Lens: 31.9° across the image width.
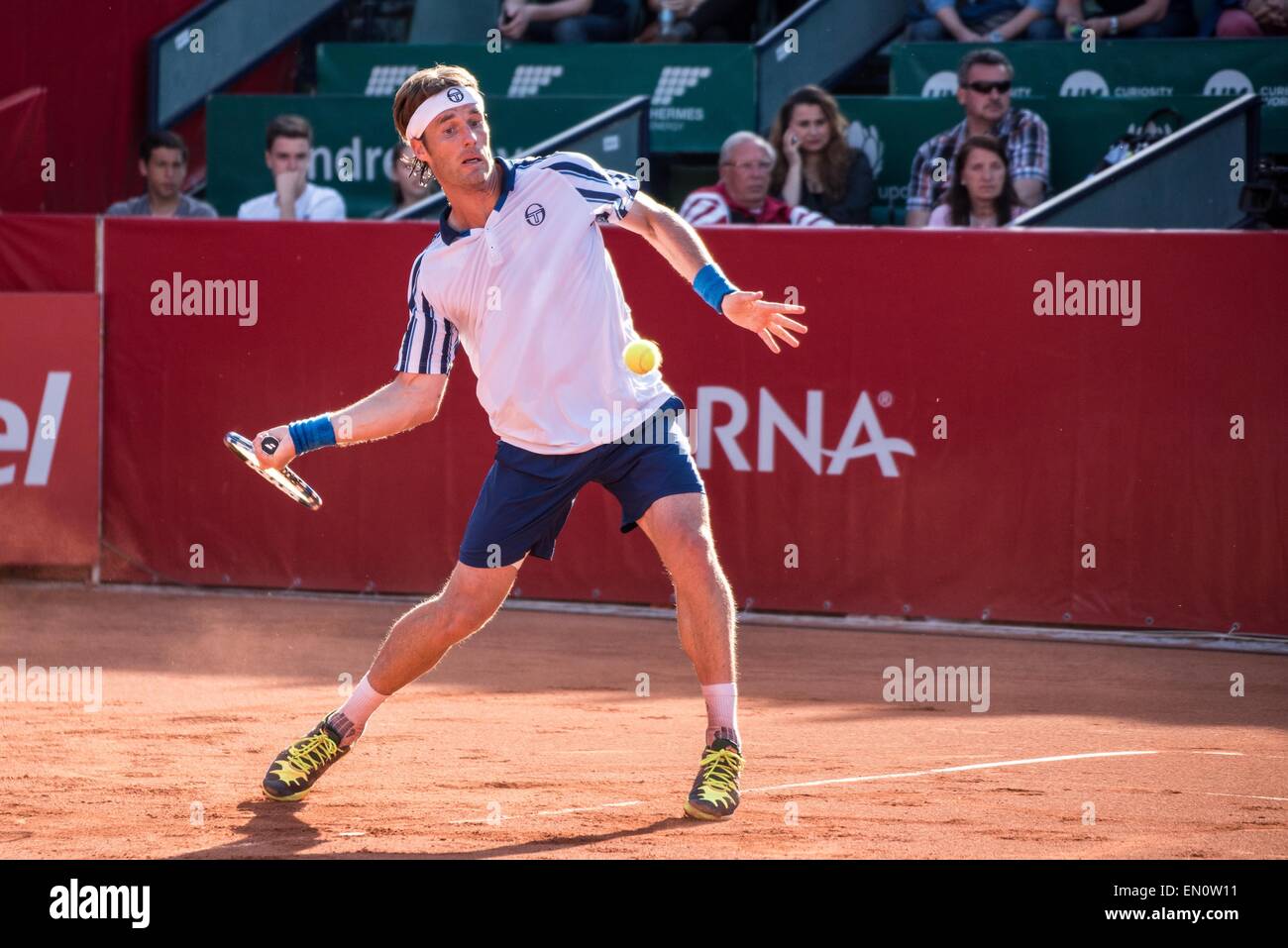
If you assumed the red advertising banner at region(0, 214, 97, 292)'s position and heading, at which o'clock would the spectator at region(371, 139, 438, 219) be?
The spectator is roughly at 8 o'clock from the red advertising banner.

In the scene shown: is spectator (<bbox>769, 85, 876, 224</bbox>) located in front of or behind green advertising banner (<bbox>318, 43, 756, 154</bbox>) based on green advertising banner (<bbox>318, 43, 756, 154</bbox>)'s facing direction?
in front

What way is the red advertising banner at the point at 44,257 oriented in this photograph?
toward the camera

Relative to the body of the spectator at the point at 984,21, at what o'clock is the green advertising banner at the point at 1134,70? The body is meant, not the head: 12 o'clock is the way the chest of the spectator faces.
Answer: The green advertising banner is roughly at 10 o'clock from the spectator.

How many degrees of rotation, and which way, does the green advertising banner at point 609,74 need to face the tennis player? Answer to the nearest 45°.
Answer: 0° — it already faces them

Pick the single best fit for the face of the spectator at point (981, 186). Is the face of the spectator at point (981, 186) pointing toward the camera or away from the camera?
toward the camera

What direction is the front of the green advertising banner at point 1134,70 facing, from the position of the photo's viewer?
facing the viewer

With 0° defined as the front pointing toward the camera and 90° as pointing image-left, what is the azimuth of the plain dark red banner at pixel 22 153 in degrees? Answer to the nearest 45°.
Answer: approximately 0°

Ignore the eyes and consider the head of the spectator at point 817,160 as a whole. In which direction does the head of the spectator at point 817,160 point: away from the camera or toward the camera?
toward the camera

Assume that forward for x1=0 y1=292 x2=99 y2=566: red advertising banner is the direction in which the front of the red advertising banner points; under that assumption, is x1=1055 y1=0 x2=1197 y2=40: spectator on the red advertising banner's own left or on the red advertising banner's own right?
on the red advertising banner's own left

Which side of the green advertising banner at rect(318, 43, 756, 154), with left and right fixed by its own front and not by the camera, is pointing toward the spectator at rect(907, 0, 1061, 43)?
left

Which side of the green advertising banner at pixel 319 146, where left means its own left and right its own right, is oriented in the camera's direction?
front

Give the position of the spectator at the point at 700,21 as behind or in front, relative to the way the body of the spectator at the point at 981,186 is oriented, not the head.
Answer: behind

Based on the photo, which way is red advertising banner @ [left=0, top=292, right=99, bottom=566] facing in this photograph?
toward the camera

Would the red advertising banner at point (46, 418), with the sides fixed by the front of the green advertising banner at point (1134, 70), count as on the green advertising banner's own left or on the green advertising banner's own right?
on the green advertising banner's own right
